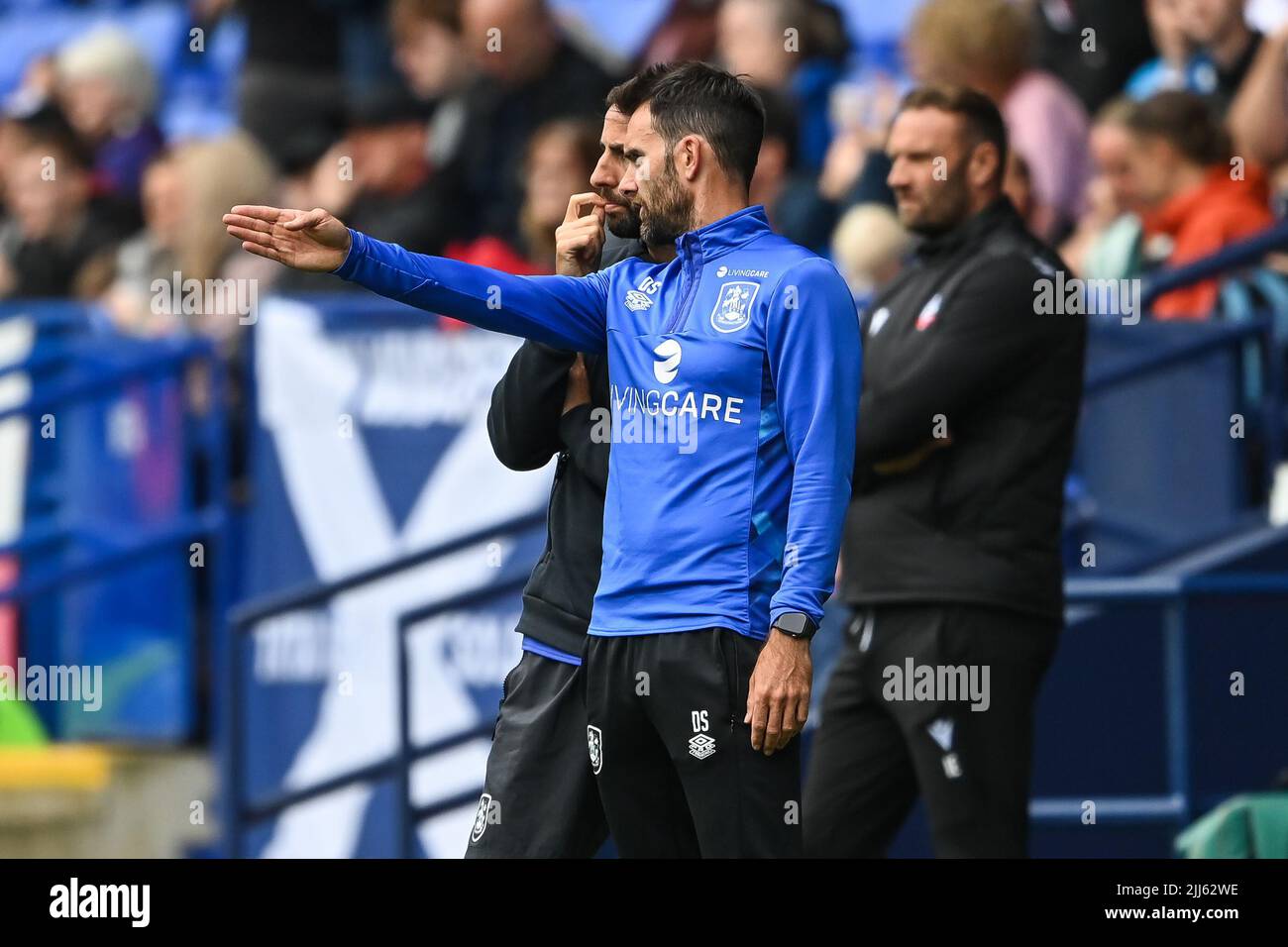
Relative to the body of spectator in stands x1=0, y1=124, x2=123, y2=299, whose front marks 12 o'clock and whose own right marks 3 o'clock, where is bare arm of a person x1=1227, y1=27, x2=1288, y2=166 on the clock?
bare arm of a person x1=1227, y1=27, x2=1288, y2=166 is roughly at 9 o'clock from spectator in stands x1=0, y1=124, x2=123, y2=299.

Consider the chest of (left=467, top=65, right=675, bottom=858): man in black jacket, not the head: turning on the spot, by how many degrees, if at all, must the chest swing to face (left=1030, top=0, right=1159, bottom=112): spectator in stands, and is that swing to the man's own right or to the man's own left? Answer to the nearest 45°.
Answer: approximately 180°

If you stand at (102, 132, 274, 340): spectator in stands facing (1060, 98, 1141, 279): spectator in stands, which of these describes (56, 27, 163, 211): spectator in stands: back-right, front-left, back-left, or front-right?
back-left

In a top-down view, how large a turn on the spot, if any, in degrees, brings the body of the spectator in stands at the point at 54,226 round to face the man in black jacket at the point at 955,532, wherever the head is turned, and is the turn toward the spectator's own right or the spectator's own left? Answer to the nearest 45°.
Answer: approximately 45° to the spectator's own left

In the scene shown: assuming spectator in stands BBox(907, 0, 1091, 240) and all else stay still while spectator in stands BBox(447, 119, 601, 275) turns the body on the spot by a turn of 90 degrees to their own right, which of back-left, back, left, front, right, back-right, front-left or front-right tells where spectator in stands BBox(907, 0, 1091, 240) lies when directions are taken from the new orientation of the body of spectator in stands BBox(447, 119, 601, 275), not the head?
back-right

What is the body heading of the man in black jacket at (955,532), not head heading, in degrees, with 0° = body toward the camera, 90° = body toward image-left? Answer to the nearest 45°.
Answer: approximately 45°
